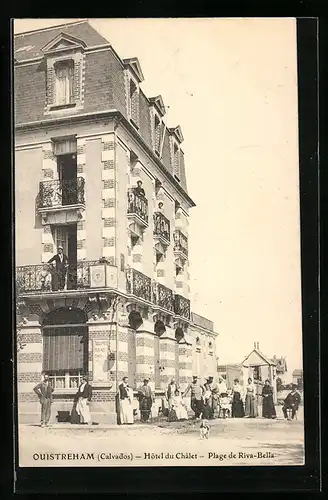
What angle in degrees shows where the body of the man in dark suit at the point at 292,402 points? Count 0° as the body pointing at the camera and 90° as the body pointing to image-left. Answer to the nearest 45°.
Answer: approximately 45°

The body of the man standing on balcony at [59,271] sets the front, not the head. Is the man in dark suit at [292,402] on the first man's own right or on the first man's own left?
on the first man's own left

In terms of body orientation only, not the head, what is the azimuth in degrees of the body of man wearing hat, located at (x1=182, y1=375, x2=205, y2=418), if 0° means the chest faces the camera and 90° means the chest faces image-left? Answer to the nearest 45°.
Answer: approximately 0°

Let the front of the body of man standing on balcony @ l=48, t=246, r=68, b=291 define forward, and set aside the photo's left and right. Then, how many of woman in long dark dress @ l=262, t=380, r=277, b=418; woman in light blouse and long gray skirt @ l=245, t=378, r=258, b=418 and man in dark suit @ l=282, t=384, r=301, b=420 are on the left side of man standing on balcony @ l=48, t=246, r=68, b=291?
3

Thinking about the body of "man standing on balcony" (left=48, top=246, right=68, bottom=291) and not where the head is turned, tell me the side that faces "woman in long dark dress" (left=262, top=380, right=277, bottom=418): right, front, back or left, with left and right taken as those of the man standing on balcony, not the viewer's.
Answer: left

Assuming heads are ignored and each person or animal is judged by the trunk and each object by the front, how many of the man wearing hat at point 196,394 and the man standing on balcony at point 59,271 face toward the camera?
2
